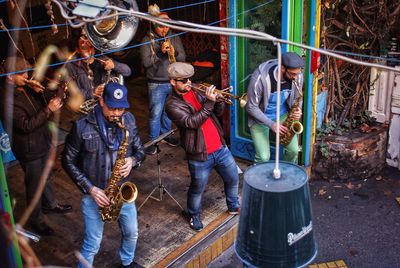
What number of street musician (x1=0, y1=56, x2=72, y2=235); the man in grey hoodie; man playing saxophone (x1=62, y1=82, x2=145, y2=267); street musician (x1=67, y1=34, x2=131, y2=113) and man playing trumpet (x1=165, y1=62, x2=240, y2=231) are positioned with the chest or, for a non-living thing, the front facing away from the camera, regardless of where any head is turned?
0

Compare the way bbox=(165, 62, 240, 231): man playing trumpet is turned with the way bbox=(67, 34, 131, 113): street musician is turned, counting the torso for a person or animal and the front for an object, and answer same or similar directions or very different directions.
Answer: same or similar directions

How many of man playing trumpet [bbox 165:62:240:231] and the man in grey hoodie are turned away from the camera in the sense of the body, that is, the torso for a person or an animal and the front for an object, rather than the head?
0

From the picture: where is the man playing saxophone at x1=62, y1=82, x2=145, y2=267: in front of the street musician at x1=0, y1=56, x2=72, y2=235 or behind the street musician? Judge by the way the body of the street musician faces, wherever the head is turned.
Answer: in front

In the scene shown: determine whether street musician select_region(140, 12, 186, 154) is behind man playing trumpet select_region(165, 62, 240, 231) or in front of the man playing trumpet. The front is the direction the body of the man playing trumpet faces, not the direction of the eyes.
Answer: behind

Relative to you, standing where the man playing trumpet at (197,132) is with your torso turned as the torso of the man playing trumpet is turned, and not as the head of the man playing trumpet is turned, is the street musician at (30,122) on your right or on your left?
on your right

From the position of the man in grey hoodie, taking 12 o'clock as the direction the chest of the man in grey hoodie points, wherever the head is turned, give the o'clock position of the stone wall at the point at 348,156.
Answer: The stone wall is roughly at 9 o'clock from the man in grey hoodie.

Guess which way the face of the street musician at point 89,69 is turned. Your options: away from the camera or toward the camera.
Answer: toward the camera

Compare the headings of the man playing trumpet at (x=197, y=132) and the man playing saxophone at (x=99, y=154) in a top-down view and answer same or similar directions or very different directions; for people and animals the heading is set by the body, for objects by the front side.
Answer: same or similar directions

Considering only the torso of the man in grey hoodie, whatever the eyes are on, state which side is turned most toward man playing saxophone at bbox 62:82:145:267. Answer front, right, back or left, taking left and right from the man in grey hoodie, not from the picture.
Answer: right

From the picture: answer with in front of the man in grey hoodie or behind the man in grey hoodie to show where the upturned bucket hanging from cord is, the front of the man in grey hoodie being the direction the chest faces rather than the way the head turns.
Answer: in front

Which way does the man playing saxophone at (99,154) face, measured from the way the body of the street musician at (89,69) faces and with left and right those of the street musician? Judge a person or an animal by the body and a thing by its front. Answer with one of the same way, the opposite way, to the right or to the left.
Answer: the same way

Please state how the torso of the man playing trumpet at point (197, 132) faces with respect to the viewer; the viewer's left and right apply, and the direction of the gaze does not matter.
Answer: facing the viewer and to the right of the viewer

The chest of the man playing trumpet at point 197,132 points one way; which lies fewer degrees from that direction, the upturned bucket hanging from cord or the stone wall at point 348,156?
the upturned bucket hanging from cord
